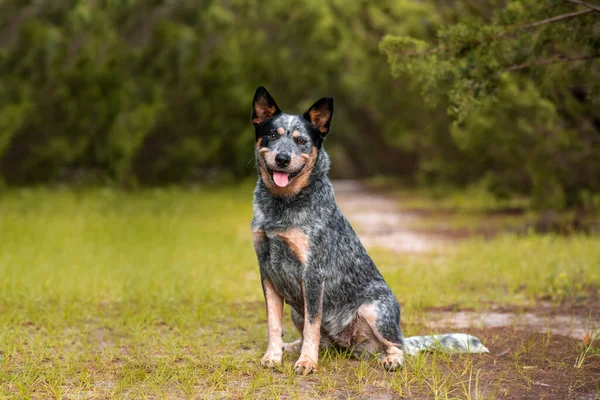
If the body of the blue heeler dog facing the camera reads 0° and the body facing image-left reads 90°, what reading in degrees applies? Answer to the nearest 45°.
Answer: approximately 45°
